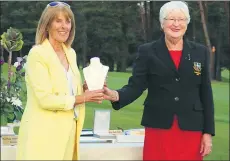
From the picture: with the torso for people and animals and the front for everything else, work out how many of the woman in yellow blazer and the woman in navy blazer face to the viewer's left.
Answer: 0

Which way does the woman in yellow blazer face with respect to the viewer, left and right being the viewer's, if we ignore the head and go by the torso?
facing the viewer and to the right of the viewer

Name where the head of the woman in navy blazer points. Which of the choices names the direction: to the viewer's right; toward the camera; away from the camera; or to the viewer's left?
toward the camera

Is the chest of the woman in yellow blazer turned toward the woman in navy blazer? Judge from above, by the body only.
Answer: no

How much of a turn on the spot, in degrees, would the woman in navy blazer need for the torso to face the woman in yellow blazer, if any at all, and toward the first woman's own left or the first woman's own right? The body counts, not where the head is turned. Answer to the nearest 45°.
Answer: approximately 45° to the first woman's own right

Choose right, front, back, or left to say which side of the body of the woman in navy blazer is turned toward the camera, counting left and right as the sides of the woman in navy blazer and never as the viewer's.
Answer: front

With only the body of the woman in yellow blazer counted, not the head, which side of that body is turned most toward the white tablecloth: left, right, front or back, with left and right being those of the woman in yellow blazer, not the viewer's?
left
